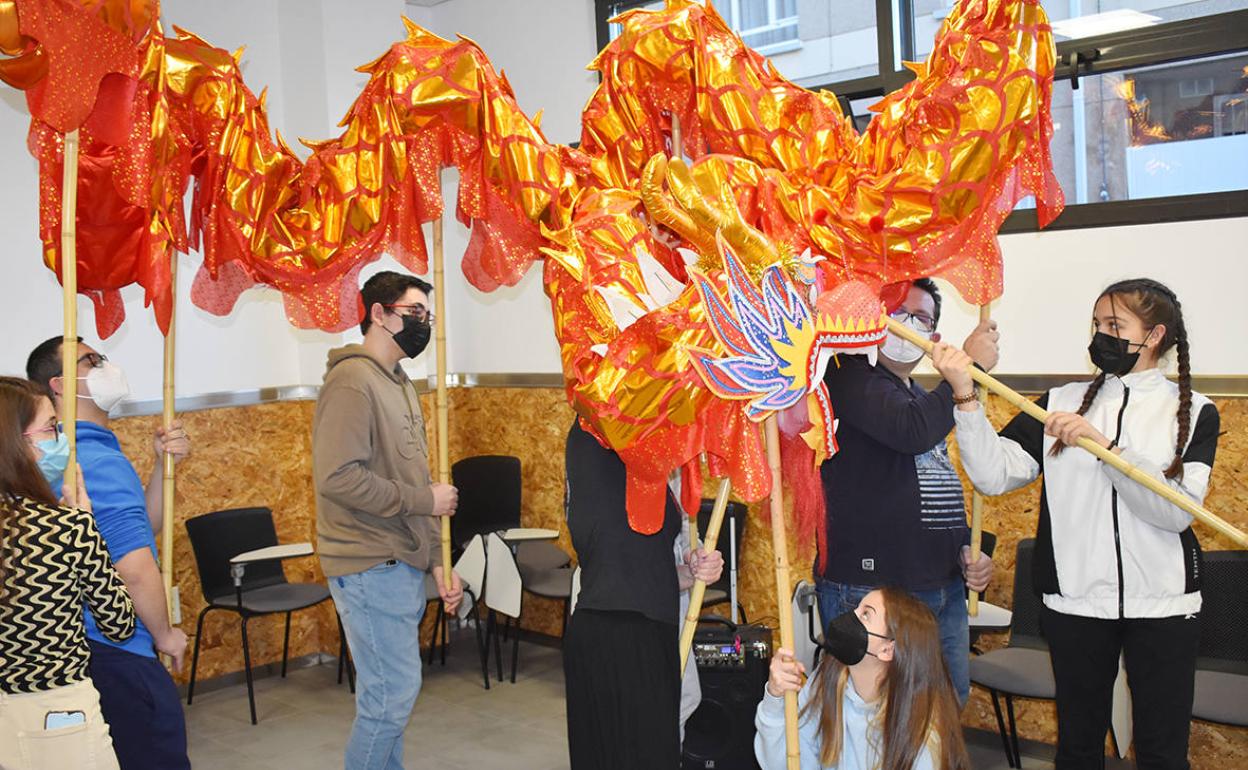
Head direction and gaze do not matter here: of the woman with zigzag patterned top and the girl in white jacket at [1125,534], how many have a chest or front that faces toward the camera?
1

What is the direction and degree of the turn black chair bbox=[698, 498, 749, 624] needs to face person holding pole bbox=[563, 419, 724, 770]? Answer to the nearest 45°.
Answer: approximately 45° to its left

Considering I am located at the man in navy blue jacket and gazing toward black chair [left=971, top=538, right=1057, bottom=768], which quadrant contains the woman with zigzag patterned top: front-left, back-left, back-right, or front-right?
back-left

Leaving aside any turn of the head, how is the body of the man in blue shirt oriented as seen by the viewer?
to the viewer's right

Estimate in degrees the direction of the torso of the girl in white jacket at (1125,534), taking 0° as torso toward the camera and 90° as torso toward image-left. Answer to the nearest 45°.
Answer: approximately 0°

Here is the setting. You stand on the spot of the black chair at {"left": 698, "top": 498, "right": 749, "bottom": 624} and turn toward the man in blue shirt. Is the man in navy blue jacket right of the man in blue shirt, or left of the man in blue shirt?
left

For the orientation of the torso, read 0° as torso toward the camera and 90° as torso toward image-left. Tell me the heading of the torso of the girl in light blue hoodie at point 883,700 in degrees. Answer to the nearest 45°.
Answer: approximately 45°

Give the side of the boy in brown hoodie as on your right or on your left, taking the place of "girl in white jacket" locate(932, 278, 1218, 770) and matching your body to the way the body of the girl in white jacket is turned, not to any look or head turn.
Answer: on your right

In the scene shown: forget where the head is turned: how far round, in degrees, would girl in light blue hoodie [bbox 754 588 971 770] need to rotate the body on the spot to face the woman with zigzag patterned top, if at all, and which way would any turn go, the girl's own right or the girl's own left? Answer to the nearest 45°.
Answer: approximately 45° to the girl's own right

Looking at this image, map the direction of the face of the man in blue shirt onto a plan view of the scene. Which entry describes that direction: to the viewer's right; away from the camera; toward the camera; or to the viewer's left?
to the viewer's right

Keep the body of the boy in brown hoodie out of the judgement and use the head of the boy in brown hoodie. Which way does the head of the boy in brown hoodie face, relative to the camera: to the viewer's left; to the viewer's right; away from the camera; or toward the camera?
to the viewer's right
